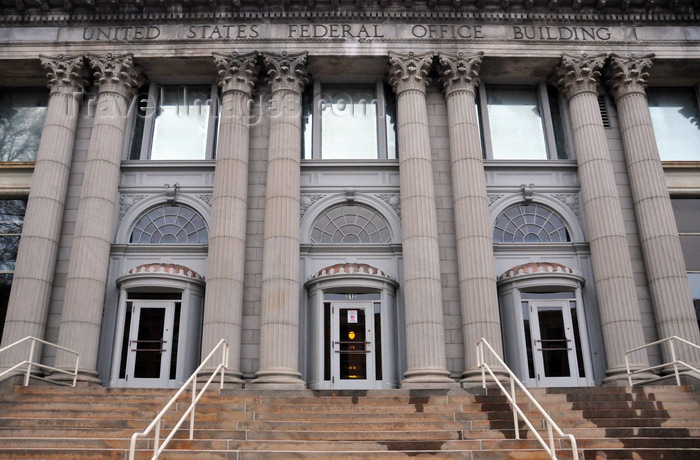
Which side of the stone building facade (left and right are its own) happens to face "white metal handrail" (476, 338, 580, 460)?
front

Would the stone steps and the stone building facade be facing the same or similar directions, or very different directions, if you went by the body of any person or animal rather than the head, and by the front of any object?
same or similar directions

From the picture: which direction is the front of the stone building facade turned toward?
toward the camera

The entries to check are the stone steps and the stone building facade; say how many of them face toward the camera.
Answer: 2
